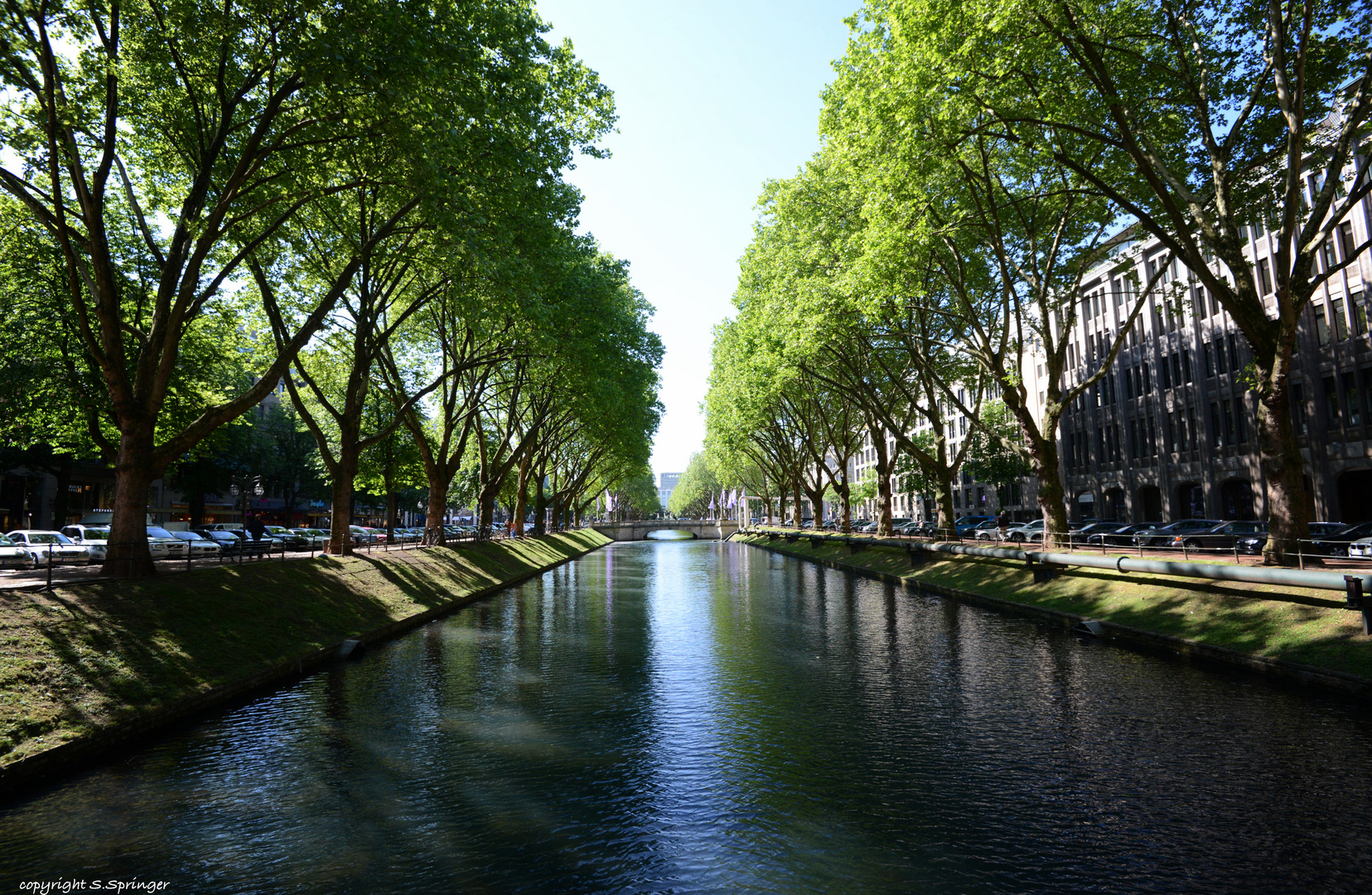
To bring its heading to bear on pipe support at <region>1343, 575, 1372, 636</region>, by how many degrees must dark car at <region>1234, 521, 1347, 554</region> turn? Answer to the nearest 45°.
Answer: approximately 45° to its left

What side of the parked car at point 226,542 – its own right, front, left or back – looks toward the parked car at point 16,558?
right

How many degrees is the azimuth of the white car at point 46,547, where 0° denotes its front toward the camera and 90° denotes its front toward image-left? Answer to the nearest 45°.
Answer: approximately 315°

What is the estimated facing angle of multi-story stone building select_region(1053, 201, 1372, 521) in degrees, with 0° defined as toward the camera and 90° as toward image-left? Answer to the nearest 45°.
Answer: approximately 45°

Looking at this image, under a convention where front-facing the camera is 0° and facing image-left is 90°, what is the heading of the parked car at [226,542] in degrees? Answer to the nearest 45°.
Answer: approximately 315°

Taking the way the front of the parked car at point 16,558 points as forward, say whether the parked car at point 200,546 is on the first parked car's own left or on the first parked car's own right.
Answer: on the first parked car's own left
